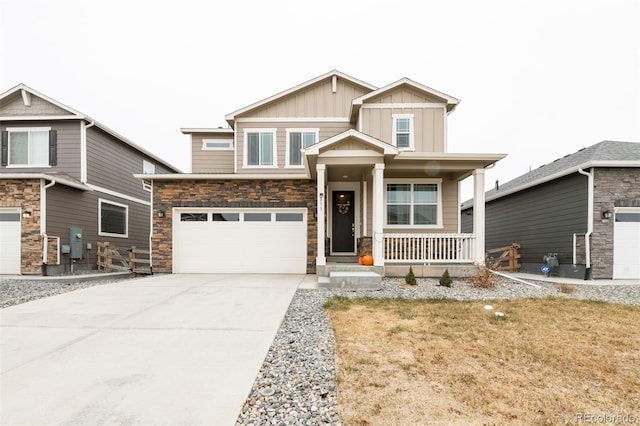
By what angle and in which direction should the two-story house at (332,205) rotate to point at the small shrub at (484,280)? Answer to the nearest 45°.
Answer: approximately 45° to its left

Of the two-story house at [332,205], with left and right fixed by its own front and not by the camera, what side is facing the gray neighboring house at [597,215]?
left

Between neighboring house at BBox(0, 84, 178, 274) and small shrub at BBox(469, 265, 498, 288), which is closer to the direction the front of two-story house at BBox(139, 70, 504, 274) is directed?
the small shrub

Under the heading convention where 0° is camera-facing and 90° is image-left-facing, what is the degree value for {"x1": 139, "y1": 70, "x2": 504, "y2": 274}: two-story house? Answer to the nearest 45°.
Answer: approximately 0°

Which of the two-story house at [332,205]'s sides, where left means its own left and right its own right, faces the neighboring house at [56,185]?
right
